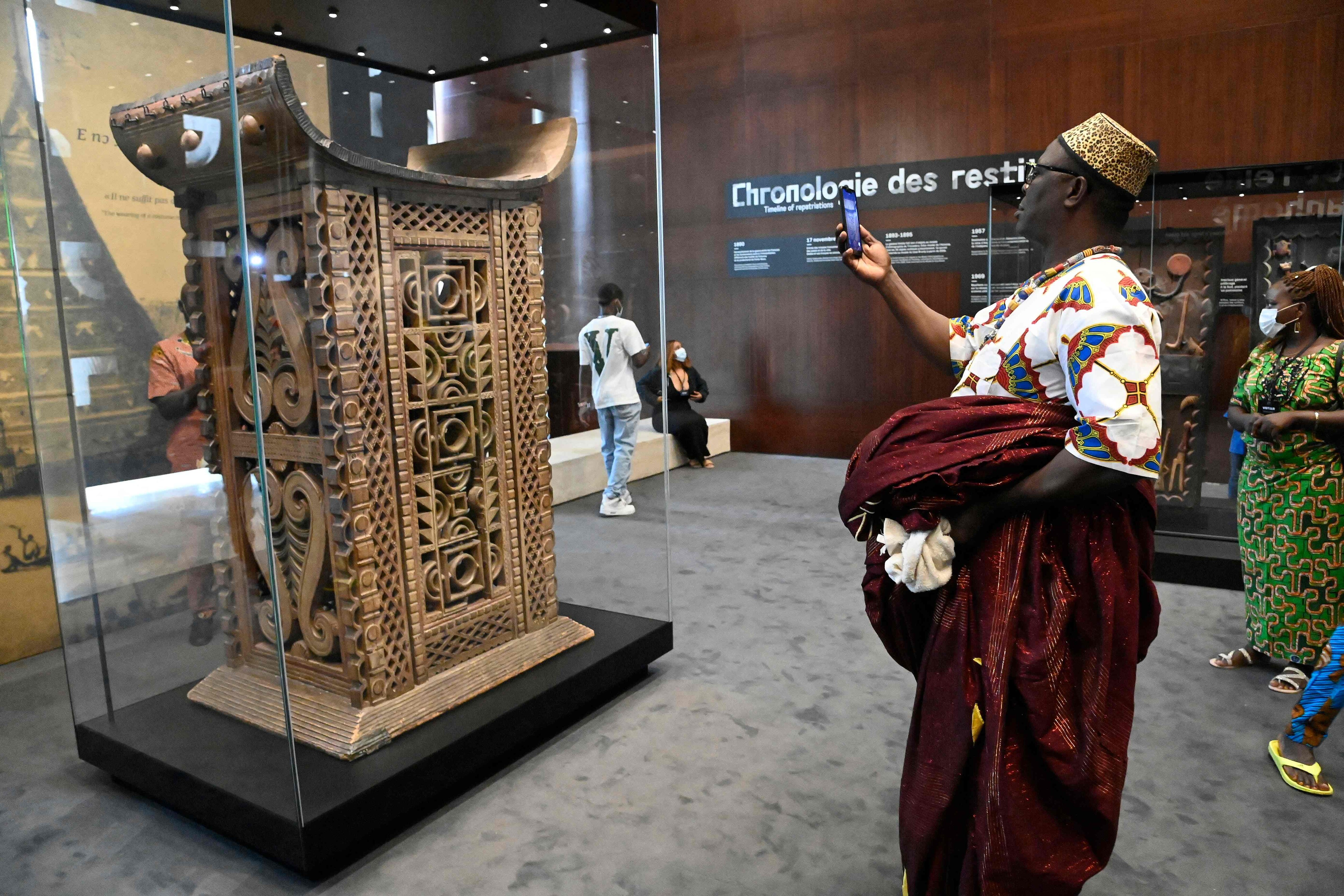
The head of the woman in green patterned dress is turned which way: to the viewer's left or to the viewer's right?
to the viewer's left

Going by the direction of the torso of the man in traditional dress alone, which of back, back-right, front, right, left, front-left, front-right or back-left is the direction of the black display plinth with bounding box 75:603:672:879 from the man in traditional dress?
front

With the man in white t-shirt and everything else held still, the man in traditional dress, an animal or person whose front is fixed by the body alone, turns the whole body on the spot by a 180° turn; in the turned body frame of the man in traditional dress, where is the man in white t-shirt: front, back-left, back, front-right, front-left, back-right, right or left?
back-left

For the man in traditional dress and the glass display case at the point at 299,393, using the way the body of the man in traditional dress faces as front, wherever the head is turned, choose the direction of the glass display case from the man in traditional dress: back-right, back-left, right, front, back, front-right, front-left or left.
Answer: front

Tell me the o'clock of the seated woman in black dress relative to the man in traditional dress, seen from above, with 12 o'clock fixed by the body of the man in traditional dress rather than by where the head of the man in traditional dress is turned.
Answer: The seated woman in black dress is roughly at 2 o'clock from the man in traditional dress.

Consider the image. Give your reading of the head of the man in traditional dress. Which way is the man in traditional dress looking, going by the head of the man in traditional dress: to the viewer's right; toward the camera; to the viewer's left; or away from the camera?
to the viewer's left

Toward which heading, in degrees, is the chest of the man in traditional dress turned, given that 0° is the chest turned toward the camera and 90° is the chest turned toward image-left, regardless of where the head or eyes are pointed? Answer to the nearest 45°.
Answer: approximately 90°

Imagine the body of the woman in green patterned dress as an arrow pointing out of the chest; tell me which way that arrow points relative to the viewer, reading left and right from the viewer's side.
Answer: facing the viewer and to the left of the viewer

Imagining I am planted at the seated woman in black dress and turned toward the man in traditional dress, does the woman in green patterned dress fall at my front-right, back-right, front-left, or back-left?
front-left

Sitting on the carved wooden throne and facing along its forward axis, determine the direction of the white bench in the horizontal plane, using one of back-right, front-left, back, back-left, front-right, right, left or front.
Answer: left

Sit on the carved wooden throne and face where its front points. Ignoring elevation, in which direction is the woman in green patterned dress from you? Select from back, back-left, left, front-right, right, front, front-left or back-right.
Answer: front-left

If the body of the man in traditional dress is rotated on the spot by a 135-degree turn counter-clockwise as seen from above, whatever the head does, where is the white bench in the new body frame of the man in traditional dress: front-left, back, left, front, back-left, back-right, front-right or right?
back

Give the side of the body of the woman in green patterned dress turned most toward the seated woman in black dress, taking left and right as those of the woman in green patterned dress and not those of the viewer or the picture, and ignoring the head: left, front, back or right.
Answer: right

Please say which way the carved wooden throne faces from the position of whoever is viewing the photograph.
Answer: facing the viewer and to the right of the viewer

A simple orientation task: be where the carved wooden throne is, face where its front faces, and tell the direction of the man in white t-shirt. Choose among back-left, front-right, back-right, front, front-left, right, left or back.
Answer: left
